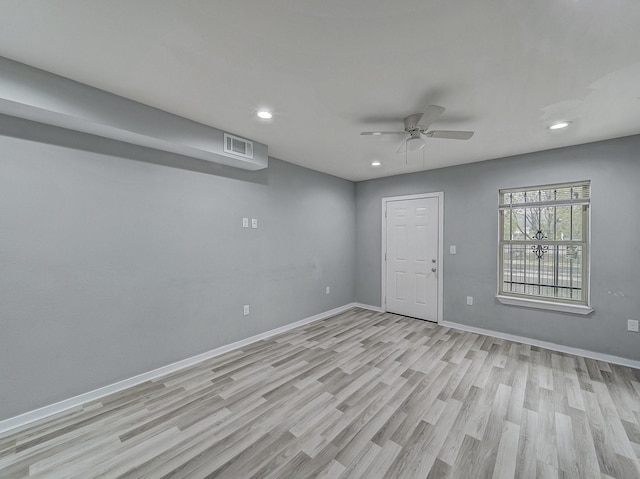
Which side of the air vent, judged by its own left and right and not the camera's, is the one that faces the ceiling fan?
front

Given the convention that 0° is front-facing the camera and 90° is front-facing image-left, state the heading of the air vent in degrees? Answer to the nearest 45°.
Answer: approximately 315°

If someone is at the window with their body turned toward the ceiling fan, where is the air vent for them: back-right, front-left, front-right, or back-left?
front-right

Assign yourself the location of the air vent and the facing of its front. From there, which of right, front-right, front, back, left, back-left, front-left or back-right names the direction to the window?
front-left

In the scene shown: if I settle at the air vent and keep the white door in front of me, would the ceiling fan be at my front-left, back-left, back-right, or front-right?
front-right

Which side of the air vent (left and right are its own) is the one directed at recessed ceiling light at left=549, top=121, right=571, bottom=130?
front

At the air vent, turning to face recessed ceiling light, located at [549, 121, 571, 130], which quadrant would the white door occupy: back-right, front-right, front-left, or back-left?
front-left

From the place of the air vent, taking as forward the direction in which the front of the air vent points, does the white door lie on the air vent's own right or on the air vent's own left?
on the air vent's own left
